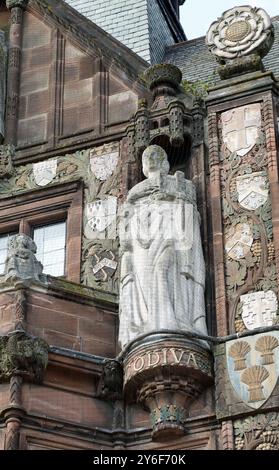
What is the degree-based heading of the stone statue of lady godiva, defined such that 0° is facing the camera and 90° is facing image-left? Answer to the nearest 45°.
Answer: approximately 0°
